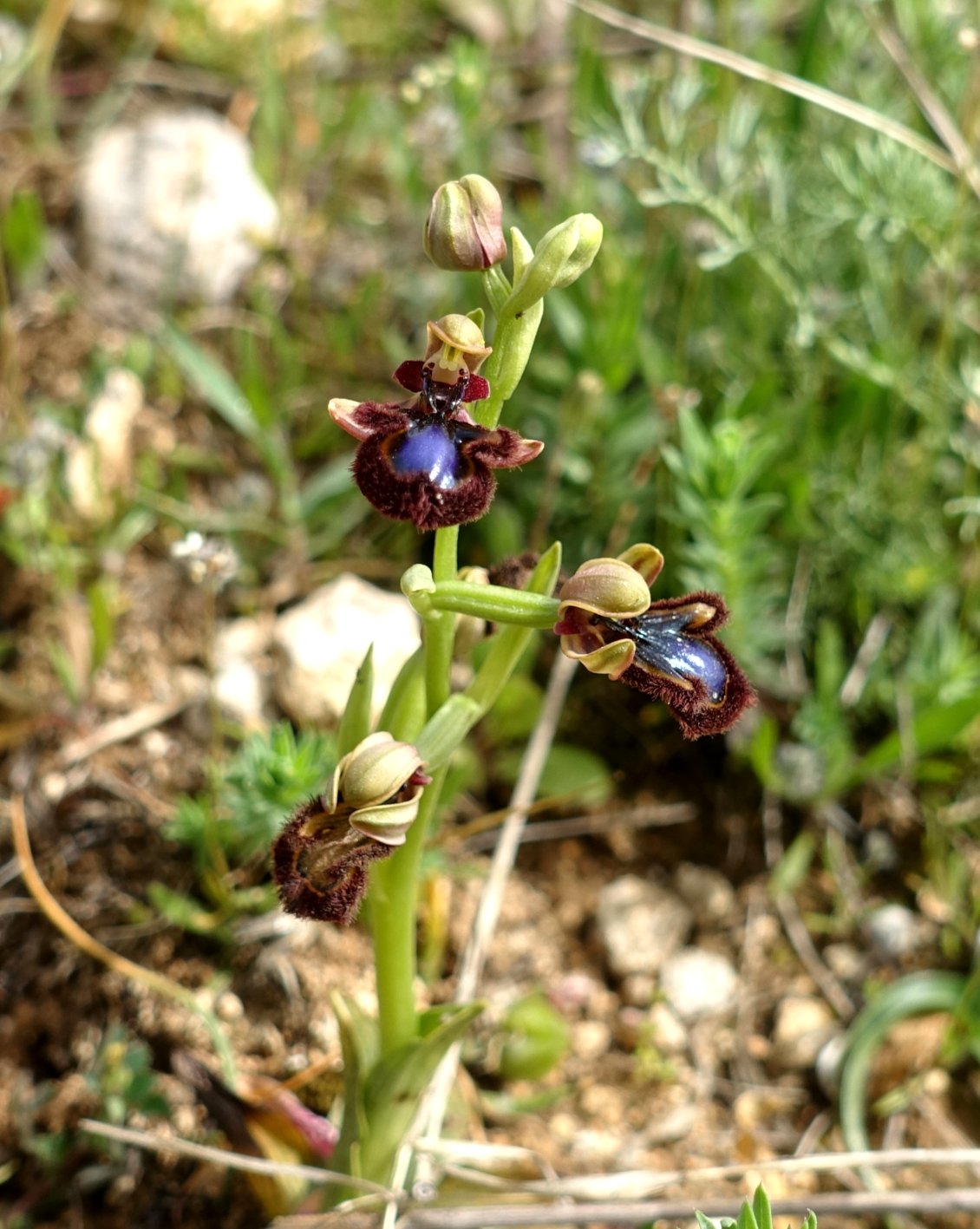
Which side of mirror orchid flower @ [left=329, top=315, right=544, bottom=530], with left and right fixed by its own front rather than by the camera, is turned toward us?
front

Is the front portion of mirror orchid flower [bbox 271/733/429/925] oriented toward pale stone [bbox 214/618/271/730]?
no

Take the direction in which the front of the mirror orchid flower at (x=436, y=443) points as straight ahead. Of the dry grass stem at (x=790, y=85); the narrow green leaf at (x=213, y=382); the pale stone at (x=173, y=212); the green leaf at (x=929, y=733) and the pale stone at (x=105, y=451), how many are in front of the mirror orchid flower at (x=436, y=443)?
0

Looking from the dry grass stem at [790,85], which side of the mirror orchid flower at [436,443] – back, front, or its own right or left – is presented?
back

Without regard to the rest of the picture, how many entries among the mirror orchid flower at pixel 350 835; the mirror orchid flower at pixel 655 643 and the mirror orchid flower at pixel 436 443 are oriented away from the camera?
0

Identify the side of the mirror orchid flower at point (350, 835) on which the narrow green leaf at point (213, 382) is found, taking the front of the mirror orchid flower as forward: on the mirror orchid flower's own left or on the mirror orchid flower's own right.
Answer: on the mirror orchid flower's own right

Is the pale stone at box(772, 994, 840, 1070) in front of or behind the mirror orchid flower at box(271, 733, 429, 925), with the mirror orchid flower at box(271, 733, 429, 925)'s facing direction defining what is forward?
behind

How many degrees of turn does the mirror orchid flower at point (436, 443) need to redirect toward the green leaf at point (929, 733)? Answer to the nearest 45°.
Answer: approximately 135° to its left

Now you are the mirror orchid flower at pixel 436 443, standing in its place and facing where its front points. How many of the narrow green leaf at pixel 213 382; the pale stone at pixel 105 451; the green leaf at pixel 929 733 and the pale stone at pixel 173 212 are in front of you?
0

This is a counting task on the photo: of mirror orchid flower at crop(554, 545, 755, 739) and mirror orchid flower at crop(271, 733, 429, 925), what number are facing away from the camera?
0

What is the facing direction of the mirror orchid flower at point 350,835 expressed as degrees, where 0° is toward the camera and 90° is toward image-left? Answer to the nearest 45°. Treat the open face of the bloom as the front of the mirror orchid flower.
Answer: approximately 45°

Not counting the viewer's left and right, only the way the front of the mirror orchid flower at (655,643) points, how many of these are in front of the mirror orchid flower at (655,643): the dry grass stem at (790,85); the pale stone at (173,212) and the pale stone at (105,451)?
0
